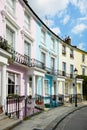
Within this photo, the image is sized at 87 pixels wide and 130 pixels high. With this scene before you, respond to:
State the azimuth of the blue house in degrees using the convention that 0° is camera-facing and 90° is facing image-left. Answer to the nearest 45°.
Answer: approximately 315°

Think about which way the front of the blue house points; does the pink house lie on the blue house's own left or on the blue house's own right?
on the blue house's own right

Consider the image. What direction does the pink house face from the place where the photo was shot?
facing the viewer and to the right of the viewer

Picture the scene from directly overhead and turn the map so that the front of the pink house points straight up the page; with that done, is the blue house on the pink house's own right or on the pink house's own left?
on the pink house's own left

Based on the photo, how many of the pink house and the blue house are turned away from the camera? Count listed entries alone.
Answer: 0
